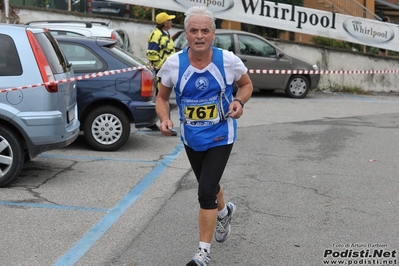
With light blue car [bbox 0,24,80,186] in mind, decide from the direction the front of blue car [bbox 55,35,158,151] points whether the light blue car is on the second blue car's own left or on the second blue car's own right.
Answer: on the second blue car's own left

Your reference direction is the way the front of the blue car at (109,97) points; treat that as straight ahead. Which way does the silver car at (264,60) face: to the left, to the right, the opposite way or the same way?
the opposite way

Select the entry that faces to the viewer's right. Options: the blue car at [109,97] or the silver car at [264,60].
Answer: the silver car

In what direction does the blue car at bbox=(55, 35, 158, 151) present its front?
to the viewer's left

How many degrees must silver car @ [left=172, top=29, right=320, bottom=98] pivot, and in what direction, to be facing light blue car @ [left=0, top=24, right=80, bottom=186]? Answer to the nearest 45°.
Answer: approximately 90° to its right

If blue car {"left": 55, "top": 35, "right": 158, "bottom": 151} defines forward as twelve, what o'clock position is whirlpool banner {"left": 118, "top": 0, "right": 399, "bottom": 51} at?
The whirlpool banner is roughly at 4 o'clock from the blue car.

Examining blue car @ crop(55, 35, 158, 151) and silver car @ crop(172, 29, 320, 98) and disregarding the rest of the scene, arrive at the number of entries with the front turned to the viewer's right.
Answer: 1

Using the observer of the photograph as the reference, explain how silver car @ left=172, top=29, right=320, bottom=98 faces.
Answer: facing to the right of the viewer
